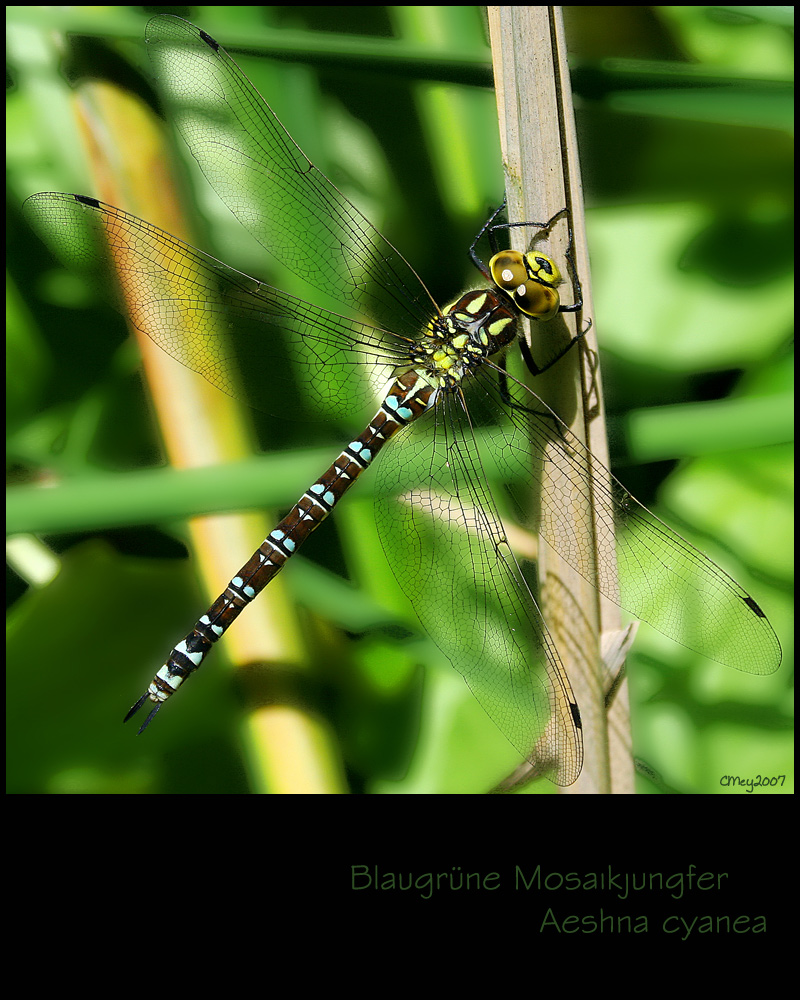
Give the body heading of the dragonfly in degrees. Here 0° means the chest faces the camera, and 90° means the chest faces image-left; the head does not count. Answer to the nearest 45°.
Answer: approximately 225°
